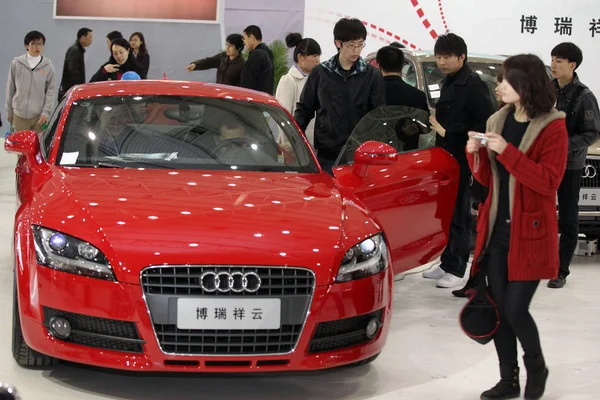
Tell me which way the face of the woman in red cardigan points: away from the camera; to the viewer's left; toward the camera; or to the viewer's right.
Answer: to the viewer's left

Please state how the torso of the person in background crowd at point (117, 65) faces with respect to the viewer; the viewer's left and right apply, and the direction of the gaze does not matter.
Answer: facing the viewer and to the left of the viewer

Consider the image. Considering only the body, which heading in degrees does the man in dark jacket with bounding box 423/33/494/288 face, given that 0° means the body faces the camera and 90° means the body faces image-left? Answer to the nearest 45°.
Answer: approximately 45°

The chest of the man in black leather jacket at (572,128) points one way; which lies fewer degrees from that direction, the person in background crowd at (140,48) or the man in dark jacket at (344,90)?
the man in dark jacket

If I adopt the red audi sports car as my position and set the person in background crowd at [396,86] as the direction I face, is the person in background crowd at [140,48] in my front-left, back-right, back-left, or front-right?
front-left

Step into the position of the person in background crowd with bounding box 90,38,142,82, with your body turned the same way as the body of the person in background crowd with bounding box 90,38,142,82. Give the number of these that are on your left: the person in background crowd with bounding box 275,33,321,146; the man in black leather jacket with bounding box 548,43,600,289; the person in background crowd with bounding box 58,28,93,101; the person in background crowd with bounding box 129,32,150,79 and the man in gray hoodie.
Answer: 2

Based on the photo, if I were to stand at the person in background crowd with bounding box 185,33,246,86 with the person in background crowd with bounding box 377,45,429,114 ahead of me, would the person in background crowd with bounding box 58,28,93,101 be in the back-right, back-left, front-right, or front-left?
back-right

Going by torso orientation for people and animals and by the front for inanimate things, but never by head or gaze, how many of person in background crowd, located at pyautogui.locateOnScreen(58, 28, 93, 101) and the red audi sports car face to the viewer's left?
0

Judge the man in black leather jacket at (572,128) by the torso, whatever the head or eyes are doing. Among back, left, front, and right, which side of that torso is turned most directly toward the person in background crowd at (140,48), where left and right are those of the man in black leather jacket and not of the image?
right

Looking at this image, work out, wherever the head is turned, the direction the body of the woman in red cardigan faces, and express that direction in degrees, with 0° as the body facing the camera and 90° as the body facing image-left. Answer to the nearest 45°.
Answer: approximately 45°

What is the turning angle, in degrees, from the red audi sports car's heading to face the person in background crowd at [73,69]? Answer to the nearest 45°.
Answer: approximately 180°

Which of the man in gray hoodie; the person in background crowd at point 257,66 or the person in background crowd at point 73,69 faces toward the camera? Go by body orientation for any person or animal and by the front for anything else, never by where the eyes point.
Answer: the man in gray hoodie
